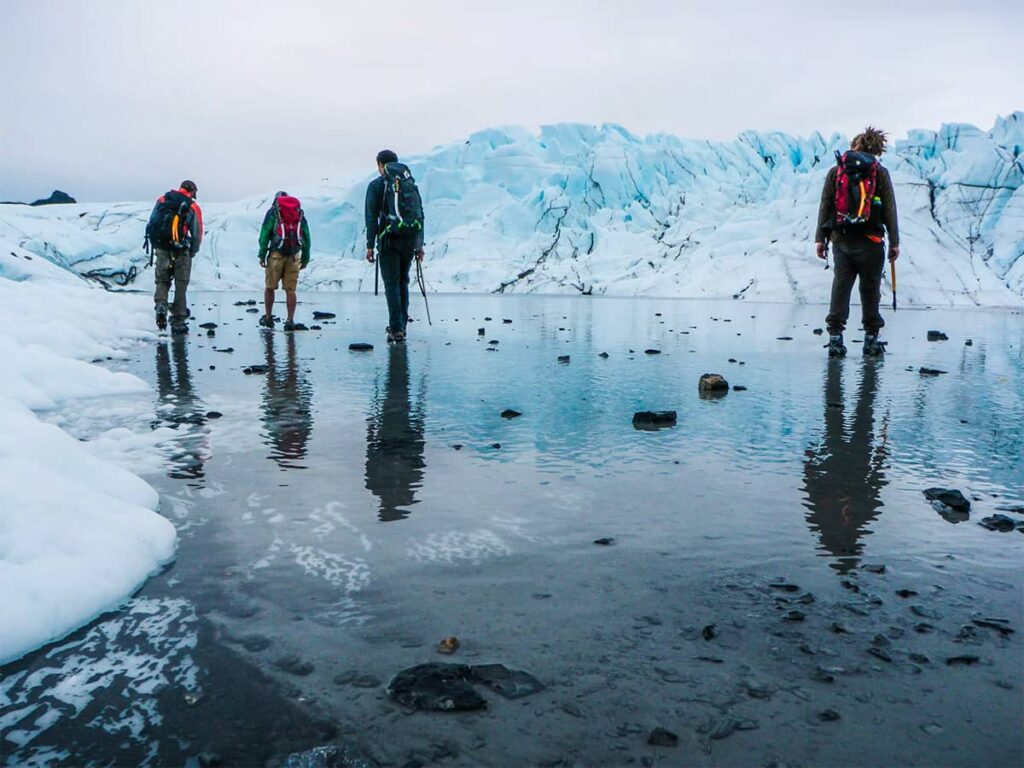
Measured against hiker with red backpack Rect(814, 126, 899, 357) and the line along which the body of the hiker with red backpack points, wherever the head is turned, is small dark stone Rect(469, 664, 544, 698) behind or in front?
behind

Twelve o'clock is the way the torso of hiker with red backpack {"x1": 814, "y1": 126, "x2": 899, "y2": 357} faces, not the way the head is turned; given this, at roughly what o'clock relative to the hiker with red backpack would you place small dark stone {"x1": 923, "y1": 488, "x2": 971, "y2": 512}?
The small dark stone is roughly at 6 o'clock from the hiker with red backpack.

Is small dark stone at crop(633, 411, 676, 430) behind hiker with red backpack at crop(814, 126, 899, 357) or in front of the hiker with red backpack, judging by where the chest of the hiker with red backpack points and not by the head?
behind

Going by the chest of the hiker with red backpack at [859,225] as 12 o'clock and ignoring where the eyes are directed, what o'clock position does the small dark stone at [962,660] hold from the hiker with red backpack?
The small dark stone is roughly at 6 o'clock from the hiker with red backpack.

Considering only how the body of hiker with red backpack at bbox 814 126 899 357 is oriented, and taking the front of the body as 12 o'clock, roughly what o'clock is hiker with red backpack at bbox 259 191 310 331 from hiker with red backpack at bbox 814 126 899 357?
hiker with red backpack at bbox 259 191 310 331 is roughly at 9 o'clock from hiker with red backpack at bbox 814 126 899 357.

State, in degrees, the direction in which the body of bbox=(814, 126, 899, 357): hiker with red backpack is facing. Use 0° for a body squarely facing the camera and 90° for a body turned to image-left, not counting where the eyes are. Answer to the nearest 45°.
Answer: approximately 180°

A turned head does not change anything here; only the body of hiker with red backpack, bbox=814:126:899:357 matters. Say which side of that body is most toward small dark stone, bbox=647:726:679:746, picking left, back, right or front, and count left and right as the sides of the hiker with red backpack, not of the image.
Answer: back

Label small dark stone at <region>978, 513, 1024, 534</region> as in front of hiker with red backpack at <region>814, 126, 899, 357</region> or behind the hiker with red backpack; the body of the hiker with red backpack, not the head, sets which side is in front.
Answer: behind

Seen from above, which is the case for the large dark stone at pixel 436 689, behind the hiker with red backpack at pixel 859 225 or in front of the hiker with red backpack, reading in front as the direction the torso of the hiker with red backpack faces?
behind

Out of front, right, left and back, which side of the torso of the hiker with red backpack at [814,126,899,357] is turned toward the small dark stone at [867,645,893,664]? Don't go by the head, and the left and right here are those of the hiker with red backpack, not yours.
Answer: back

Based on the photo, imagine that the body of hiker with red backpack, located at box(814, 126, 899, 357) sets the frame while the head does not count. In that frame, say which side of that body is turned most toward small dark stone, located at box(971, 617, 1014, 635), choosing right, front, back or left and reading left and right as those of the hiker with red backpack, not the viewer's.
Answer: back
